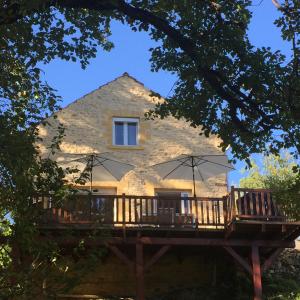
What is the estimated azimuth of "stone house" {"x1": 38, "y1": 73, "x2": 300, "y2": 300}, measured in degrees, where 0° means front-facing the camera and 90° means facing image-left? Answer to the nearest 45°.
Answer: approximately 0°
